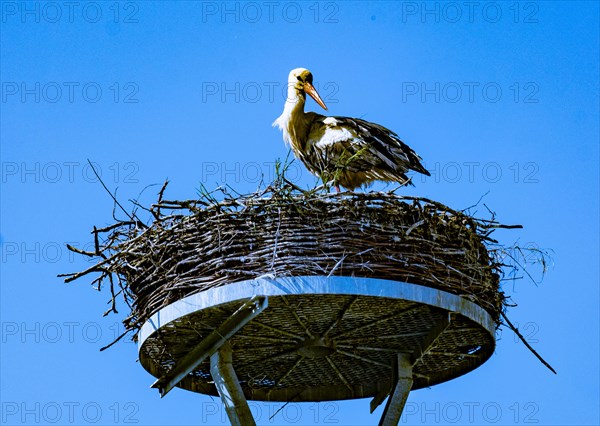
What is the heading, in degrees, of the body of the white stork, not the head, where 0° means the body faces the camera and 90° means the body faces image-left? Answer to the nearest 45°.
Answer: approximately 90°
